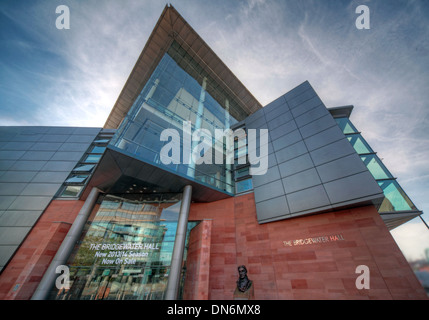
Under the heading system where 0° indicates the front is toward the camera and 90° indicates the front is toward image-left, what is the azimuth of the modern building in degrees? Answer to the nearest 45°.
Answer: approximately 0°
